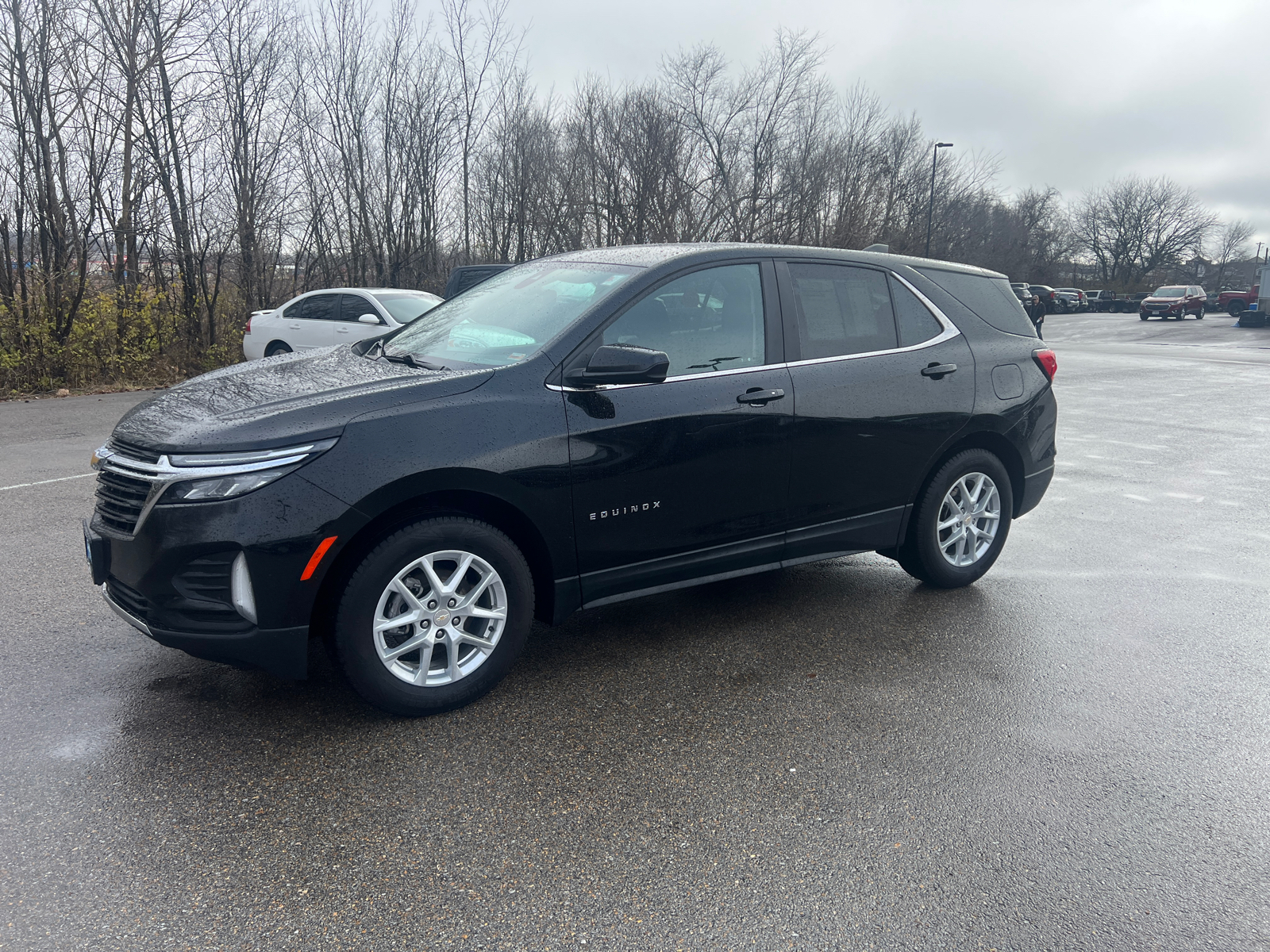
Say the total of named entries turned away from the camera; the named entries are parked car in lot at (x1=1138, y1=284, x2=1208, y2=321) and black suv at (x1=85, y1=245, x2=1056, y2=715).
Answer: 0

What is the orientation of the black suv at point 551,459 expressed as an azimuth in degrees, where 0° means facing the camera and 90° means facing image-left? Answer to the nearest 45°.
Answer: approximately 45°

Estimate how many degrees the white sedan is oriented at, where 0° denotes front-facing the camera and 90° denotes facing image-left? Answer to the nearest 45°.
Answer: approximately 315°

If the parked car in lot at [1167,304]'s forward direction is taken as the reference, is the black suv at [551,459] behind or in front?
in front

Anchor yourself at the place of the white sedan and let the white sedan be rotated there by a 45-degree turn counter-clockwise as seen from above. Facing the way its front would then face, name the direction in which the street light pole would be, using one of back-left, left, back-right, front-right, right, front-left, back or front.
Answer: front-left
